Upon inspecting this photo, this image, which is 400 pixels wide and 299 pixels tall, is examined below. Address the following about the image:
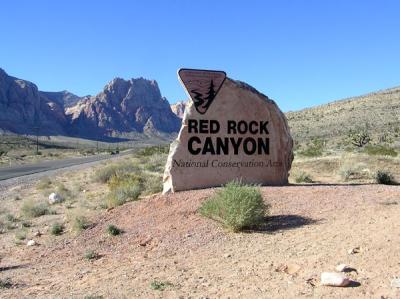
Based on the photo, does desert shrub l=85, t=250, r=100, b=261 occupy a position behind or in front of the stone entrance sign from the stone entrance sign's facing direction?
in front

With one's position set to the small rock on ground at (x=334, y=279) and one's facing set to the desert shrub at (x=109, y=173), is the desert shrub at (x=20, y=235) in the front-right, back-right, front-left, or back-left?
front-left

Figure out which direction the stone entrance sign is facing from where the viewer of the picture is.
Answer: facing the viewer

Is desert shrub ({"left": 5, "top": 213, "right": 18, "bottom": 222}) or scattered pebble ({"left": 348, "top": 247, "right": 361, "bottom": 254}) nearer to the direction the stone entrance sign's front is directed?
the scattered pebble

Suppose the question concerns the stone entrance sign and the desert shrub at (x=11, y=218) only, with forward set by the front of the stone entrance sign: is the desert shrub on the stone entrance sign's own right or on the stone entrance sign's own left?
on the stone entrance sign's own right

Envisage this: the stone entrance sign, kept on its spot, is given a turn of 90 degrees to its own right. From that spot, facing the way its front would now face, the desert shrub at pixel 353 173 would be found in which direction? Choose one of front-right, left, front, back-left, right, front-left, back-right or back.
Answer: back-right

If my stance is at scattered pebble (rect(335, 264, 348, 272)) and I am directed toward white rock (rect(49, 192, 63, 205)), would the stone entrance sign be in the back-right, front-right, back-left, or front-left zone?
front-right

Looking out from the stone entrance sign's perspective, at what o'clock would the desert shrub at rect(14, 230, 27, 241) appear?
The desert shrub is roughly at 2 o'clock from the stone entrance sign.

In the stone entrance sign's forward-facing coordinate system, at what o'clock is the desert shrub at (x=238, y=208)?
The desert shrub is roughly at 12 o'clock from the stone entrance sign.

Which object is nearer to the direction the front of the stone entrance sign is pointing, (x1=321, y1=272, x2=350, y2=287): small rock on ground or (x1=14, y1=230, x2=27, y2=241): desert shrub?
the small rock on ground

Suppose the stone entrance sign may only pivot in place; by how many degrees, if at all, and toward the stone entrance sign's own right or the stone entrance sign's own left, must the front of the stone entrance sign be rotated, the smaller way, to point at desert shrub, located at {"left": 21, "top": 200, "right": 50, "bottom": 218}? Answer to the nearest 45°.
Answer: approximately 90° to the stone entrance sign's own right

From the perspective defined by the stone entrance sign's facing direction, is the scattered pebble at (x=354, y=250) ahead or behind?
ahead

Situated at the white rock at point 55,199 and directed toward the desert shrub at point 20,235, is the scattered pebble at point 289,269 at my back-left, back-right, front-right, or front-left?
front-left

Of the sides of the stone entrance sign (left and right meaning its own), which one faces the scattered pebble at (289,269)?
front
